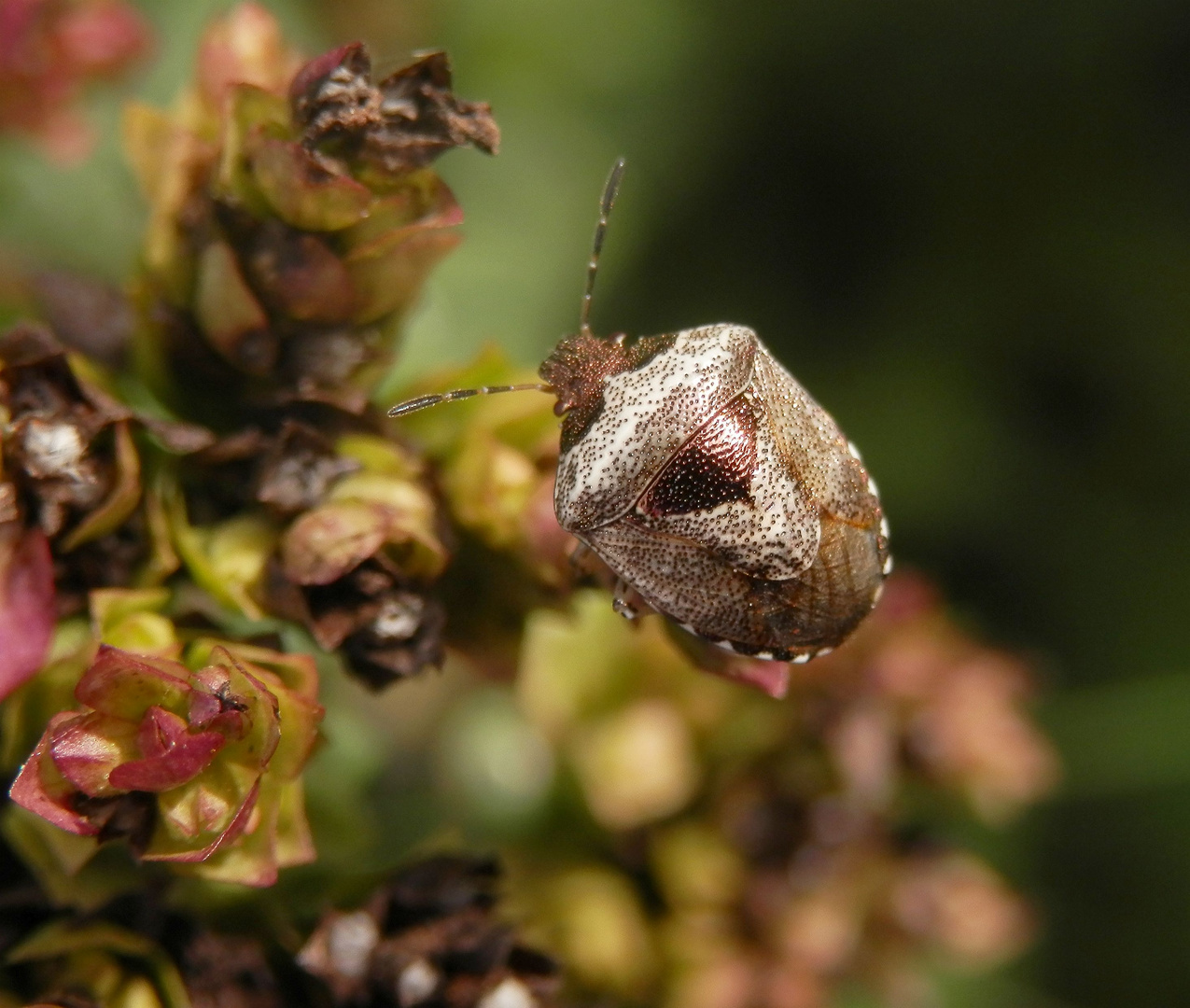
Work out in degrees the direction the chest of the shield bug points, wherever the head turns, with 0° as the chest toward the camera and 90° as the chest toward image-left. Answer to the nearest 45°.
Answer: approximately 135°

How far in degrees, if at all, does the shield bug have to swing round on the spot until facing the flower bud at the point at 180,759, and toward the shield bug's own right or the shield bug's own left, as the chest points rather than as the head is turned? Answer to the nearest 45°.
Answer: approximately 90° to the shield bug's own left
